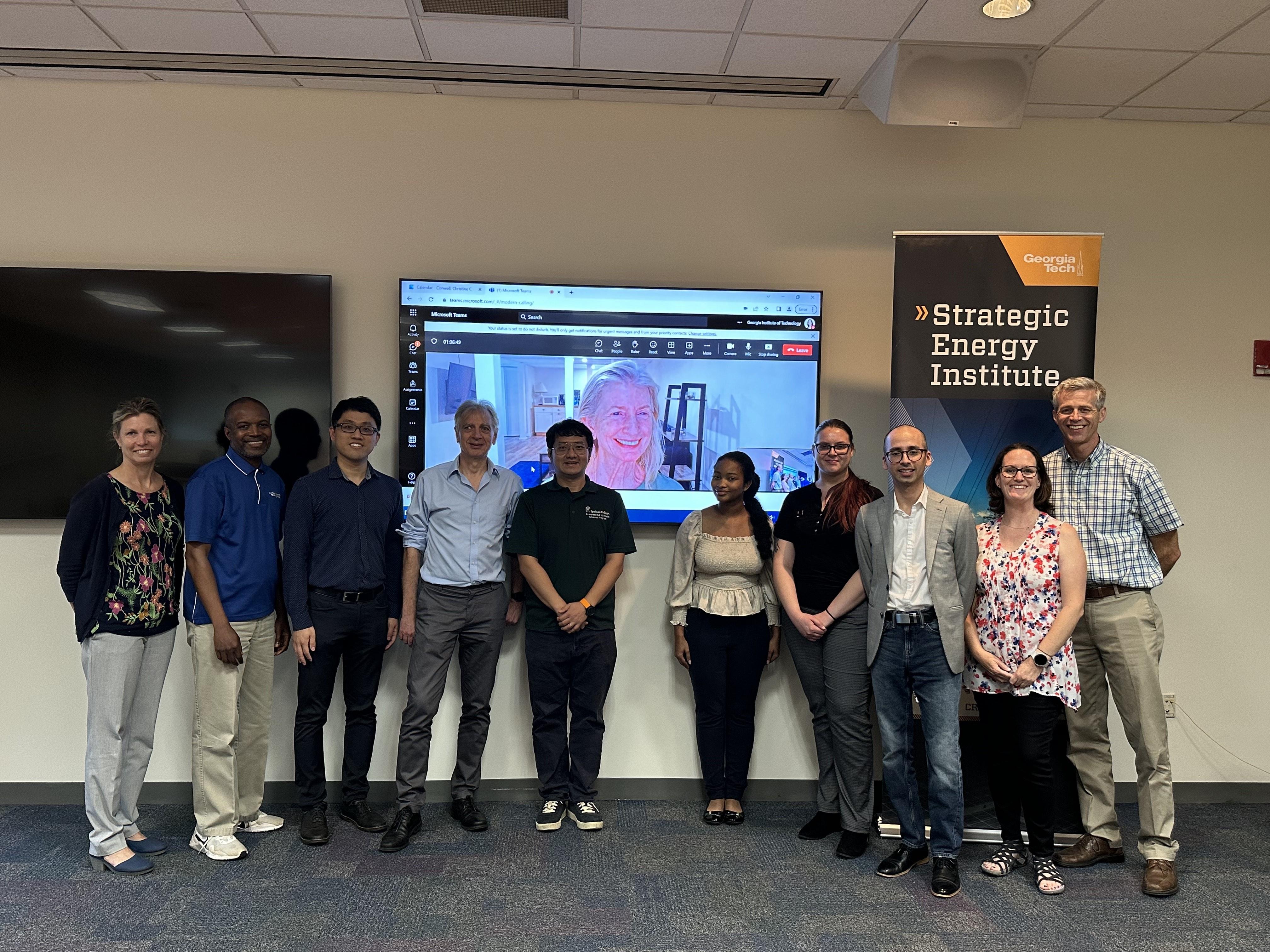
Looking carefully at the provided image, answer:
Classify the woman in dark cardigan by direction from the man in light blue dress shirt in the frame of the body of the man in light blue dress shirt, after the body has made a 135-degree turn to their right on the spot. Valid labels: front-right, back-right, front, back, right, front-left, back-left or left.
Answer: front-left

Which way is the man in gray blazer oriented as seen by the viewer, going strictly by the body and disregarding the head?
toward the camera

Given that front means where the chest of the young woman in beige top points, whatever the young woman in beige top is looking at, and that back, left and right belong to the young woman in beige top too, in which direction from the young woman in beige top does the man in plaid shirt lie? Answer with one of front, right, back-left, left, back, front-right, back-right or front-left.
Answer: left

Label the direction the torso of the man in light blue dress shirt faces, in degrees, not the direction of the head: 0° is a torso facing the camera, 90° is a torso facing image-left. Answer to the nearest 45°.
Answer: approximately 0°

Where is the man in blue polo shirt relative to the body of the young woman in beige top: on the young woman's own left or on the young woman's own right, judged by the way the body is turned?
on the young woman's own right

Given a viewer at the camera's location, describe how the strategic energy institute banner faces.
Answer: facing the viewer

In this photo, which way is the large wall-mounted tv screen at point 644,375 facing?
toward the camera

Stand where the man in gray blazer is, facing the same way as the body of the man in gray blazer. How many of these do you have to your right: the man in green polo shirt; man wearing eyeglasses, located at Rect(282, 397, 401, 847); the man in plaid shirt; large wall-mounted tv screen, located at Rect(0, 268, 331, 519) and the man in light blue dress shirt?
4

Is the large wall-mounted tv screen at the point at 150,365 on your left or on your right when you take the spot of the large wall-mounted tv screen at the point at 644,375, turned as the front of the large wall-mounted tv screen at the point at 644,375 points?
on your right

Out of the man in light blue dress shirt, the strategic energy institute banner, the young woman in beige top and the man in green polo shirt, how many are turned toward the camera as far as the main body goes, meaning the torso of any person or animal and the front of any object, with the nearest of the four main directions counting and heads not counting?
4

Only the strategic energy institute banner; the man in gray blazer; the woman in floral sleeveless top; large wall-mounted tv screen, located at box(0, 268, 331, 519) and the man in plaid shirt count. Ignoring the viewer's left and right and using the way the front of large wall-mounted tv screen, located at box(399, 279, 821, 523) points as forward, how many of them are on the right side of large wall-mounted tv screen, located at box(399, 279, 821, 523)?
1
